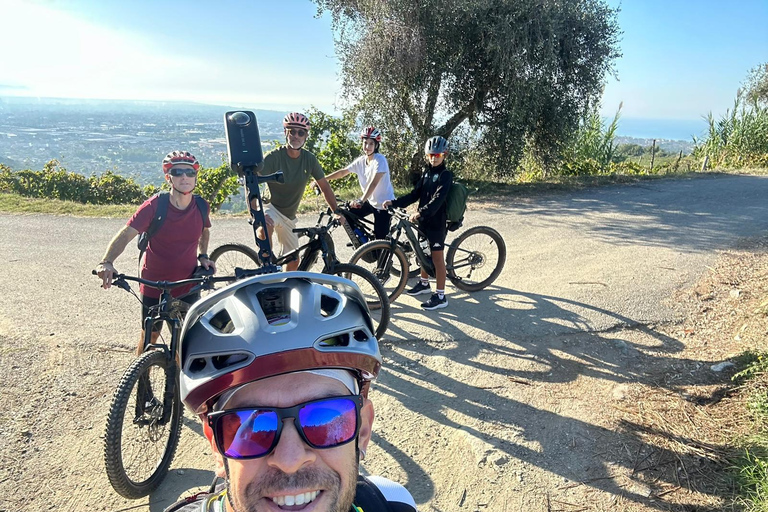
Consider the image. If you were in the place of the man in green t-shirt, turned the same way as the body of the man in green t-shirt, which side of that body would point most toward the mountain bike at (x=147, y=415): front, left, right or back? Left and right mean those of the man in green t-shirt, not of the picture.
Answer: front

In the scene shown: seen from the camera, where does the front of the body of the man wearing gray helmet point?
toward the camera

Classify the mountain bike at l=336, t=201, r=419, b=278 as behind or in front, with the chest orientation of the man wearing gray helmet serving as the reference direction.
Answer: behind

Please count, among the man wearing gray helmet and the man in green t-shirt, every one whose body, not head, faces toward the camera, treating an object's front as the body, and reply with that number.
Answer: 2

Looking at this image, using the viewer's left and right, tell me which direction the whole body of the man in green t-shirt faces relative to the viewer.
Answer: facing the viewer

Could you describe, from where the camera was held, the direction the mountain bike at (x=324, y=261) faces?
facing the viewer and to the right of the viewer

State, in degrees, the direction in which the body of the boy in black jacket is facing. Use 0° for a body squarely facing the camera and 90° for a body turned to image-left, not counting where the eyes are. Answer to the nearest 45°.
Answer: approximately 45°

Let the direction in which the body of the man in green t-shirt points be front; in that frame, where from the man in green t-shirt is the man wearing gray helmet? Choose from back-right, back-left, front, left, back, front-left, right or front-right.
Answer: front
